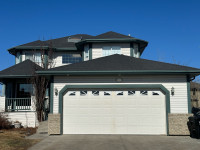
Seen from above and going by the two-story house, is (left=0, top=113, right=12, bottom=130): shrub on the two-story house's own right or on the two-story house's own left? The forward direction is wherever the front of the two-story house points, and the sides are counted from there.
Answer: on the two-story house's own right

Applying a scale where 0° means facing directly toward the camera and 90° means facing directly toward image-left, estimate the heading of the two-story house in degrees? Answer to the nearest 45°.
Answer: approximately 0°
